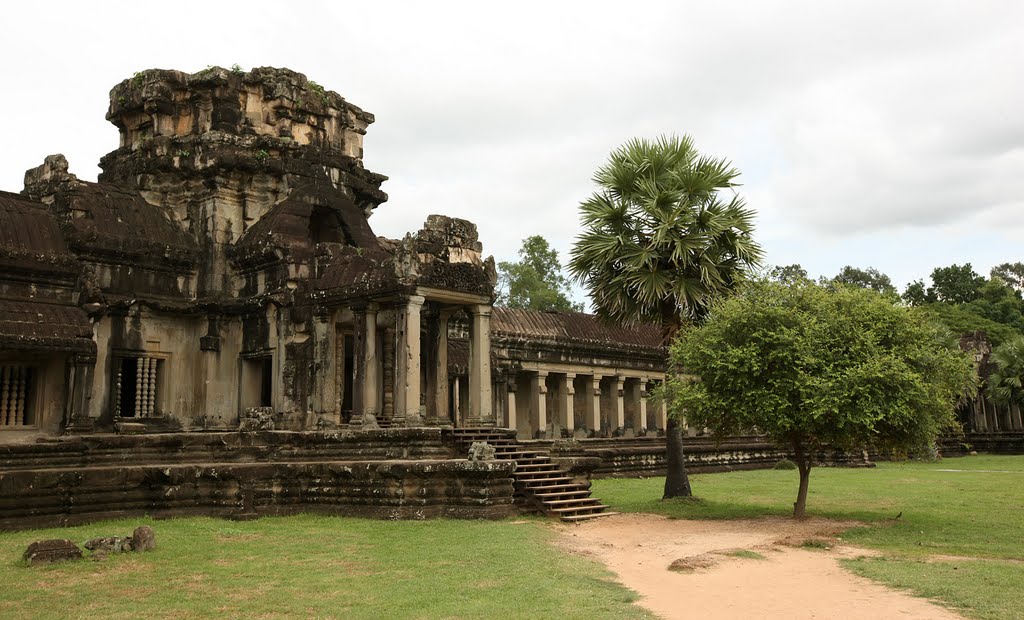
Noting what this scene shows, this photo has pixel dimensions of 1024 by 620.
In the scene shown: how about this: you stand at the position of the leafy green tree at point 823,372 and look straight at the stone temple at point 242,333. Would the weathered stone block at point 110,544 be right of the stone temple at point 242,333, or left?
left

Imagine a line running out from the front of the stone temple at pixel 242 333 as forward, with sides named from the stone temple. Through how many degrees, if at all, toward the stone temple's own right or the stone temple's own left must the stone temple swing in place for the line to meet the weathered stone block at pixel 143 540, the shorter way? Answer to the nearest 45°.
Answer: approximately 45° to the stone temple's own right

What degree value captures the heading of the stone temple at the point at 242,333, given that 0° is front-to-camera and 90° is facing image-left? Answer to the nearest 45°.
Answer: approximately 315°

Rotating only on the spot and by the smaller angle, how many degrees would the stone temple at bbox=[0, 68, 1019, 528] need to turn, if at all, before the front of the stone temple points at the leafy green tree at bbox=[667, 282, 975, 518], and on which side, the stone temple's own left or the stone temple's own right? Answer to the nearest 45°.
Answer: approximately 45° to the stone temple's own left

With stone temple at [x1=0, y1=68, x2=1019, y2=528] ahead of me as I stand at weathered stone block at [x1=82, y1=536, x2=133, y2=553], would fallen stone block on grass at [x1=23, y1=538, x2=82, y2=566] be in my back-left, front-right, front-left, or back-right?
back-left

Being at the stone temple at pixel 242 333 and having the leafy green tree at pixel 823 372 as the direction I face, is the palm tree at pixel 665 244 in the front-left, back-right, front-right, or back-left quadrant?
front-left

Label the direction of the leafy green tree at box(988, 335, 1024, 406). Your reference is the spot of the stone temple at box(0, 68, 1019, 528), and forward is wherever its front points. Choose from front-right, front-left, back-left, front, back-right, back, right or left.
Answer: left

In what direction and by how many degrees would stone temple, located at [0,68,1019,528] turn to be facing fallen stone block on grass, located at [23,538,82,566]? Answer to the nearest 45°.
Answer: approximately 45° to its right
